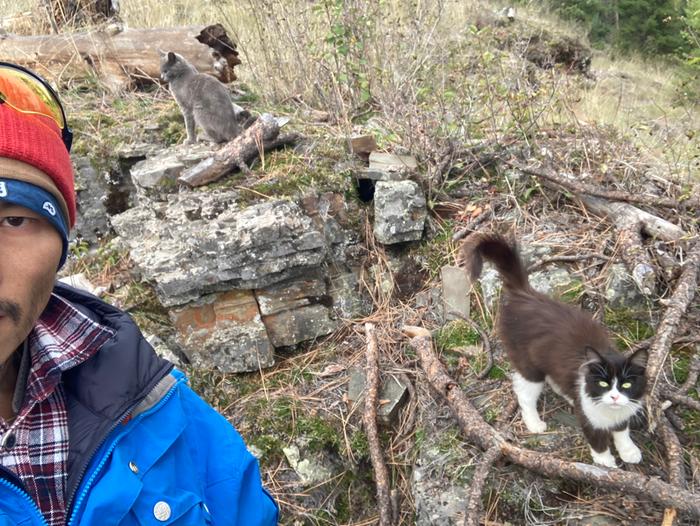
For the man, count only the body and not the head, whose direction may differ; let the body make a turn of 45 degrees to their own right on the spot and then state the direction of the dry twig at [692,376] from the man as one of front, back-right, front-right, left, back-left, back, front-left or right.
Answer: back-left

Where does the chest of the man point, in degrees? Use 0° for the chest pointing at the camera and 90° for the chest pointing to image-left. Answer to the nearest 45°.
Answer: approximately 0°

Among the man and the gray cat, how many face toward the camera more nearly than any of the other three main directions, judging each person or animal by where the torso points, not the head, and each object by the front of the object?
1

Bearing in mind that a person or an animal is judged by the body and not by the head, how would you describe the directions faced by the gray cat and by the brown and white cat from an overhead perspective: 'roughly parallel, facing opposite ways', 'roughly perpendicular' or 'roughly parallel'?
roughly perpendicular
